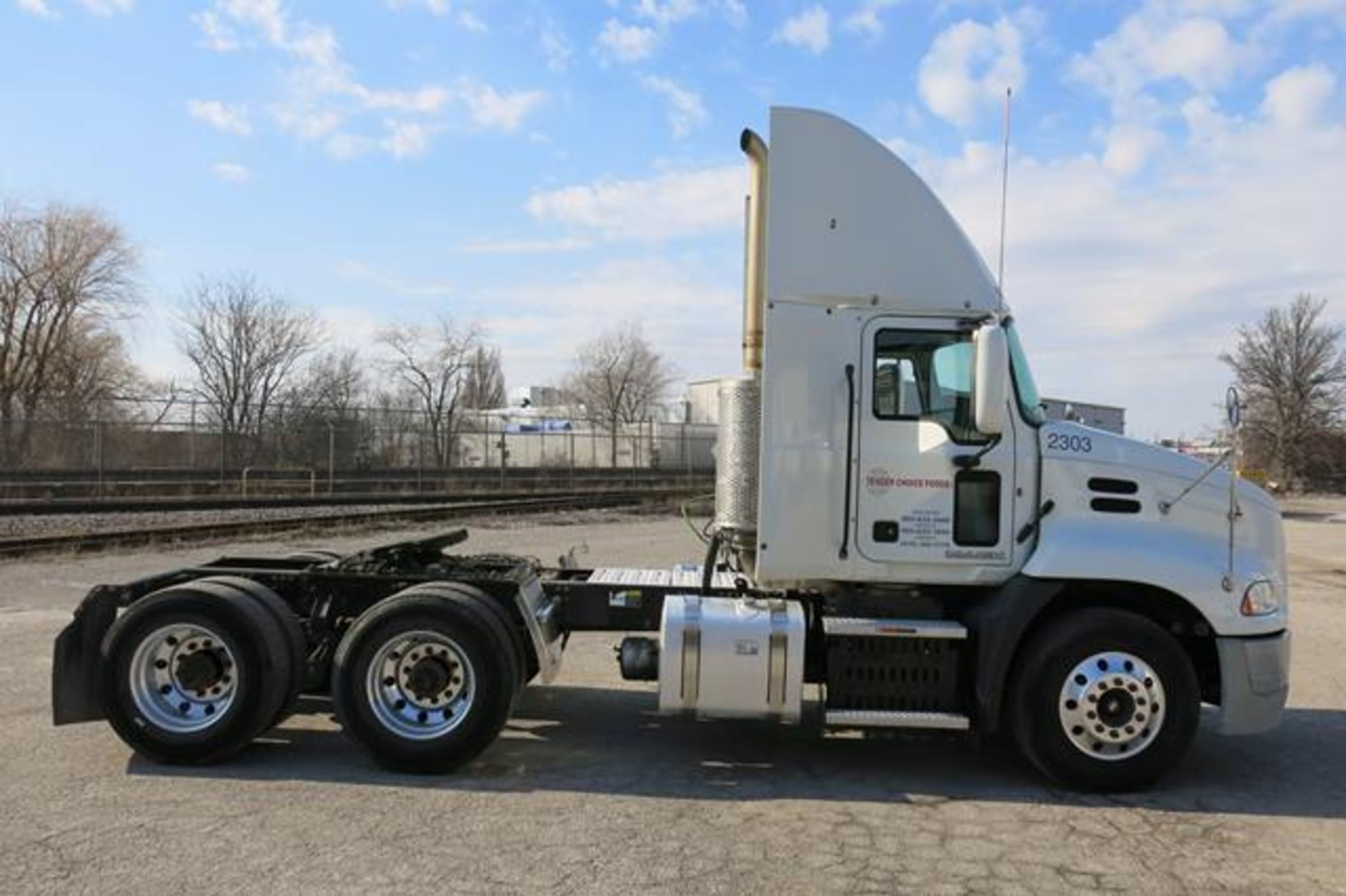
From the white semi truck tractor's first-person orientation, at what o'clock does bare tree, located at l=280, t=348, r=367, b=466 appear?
The bare tree is roughly at 8 o'clock from the white semi truck tractor.

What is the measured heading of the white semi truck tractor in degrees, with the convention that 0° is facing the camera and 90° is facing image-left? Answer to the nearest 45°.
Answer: approximately 270°
